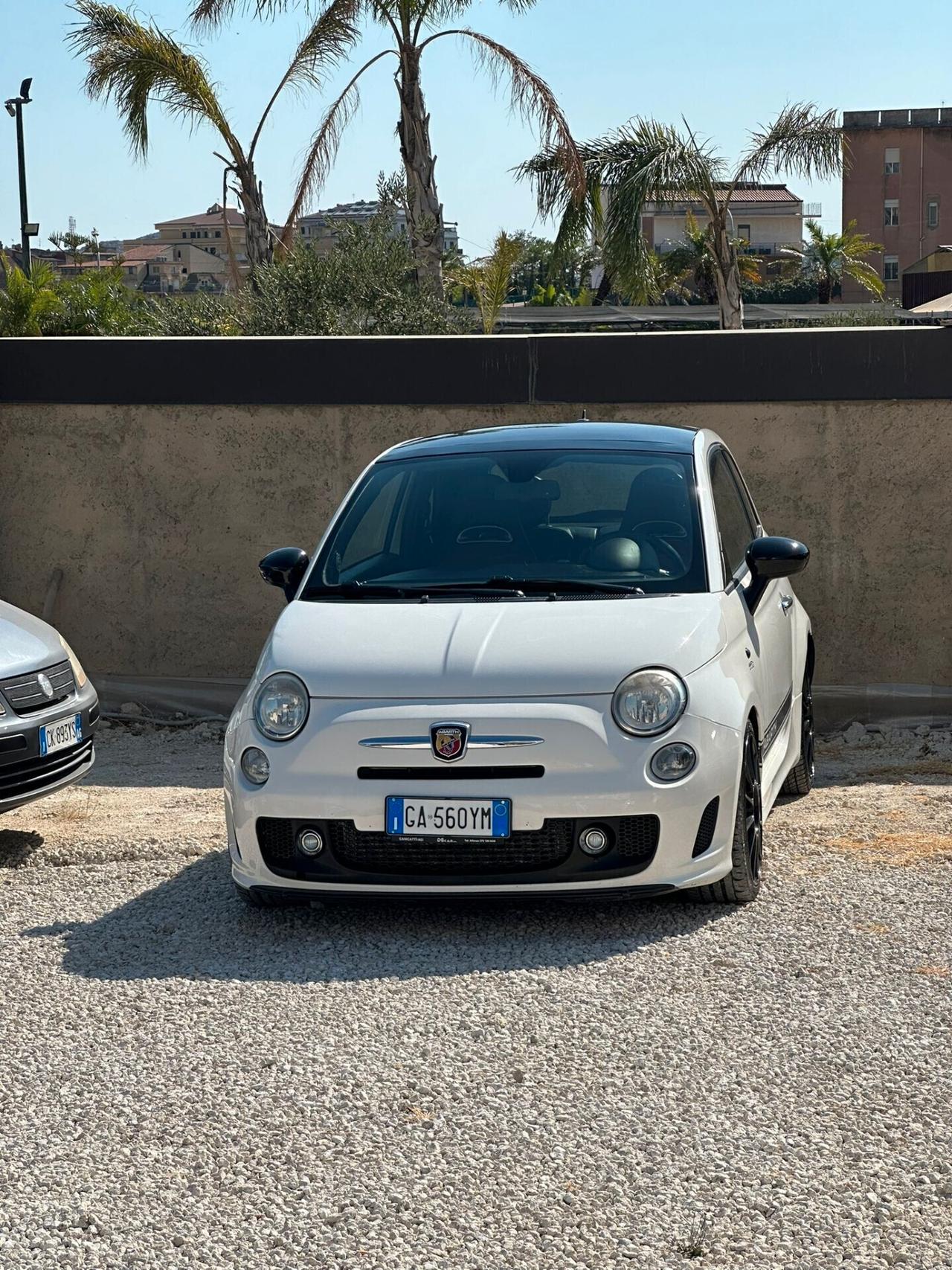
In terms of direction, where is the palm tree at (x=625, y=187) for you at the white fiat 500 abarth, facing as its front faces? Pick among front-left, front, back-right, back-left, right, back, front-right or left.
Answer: back

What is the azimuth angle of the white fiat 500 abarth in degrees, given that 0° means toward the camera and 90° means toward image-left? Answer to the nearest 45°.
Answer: approximately 0°

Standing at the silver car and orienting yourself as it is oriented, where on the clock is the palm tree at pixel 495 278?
The palm tree is roughly at 8 o'clock from the silver car.

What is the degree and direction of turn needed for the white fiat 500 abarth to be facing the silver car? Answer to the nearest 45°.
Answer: approximately 135° to its right

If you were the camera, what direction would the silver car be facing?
facing the viewer and to the right of the viewer

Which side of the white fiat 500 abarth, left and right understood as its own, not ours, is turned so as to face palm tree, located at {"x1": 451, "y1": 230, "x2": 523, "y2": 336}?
back

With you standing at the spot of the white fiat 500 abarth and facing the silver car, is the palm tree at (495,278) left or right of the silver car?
right

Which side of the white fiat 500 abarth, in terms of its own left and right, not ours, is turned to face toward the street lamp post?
back

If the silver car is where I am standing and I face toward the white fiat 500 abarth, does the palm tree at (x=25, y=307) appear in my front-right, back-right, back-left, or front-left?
back-left

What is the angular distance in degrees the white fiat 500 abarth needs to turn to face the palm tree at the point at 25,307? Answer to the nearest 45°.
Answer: approximately 180°

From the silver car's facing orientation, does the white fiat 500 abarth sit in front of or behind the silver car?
in front

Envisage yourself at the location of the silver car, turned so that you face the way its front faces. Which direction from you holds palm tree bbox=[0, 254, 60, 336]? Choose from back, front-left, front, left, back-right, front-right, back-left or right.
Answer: back-left
